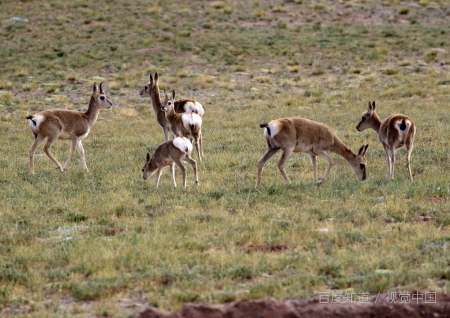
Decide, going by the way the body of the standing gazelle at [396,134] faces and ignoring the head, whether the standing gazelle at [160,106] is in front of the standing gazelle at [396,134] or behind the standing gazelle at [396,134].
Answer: in front

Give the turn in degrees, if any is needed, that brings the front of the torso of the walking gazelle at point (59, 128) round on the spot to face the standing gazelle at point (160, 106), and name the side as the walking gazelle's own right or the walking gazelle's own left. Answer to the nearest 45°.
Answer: approximately 45° to the walking gazelle's own left

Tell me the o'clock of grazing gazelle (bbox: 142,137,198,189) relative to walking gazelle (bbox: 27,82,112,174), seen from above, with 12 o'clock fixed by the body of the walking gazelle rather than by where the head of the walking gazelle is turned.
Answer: The grazing gazelle is roughly at 2 o'clock from the walking gazelle.

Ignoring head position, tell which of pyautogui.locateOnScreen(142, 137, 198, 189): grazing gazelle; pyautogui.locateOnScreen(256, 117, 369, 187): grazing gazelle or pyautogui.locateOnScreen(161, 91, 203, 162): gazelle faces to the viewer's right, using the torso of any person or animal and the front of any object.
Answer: pyautogui.locateOnScreen(256, 117, 369, 187): grazing gazelle

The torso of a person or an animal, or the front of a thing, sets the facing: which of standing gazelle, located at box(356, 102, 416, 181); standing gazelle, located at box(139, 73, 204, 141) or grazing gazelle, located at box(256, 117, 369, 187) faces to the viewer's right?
the grazing gazelle

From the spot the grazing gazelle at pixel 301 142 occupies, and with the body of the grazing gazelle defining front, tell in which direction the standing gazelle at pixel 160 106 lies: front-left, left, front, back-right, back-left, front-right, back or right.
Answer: back-left

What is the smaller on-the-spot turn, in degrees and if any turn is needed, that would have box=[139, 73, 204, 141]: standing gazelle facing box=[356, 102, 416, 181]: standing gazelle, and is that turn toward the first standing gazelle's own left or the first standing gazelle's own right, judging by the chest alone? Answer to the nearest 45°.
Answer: approximately 180°

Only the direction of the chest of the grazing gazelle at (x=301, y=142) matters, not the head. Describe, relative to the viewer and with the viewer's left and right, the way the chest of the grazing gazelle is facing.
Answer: facing to the right of the viewer

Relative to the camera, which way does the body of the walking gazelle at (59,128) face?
to the viewer's right

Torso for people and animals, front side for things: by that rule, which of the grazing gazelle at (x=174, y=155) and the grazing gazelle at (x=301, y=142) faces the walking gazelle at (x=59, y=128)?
the grazing gazelle at (x=174, y=155)

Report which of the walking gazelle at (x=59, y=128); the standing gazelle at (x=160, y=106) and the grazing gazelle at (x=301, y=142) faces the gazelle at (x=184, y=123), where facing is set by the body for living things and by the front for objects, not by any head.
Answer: the walking gazelle at (x=59, y=128)

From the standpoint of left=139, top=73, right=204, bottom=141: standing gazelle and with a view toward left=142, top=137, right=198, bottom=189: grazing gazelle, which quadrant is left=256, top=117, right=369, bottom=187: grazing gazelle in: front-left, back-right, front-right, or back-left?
front-left

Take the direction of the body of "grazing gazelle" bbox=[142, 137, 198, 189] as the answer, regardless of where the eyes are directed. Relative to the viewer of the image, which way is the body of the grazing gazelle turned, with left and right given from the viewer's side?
facing away from the viewer and to the left of the viewer

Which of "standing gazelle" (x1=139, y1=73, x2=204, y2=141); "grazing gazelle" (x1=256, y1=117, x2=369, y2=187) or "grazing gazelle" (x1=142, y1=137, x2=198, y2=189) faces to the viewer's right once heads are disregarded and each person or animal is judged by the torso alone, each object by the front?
"grazing gazelle" (x1=256, y1=117, x2=369, y2=187)

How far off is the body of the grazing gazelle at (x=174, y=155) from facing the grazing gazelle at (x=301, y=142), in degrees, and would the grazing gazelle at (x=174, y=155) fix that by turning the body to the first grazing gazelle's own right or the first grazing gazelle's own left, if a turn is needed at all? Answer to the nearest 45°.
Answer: approximately 135° to the first grazing gazelle's own right
